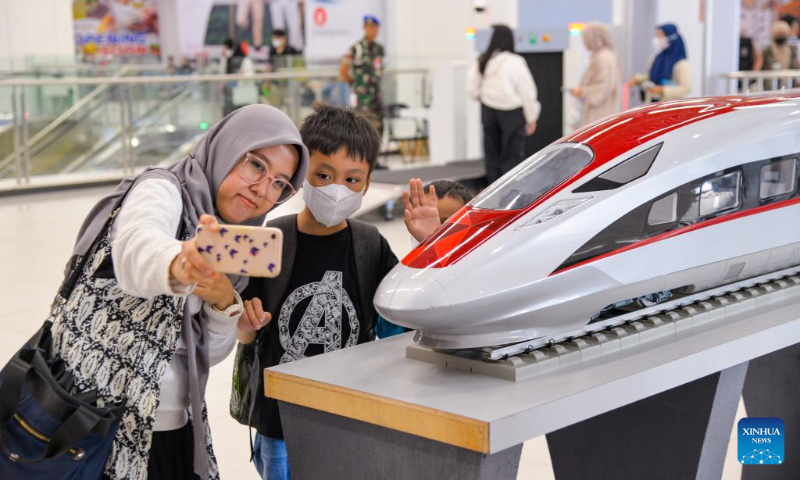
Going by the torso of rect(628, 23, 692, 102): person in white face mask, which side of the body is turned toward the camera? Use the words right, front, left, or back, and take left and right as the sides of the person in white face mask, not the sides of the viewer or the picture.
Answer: left

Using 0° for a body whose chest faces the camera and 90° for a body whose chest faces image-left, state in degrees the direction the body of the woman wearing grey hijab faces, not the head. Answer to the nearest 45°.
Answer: approximately 315°

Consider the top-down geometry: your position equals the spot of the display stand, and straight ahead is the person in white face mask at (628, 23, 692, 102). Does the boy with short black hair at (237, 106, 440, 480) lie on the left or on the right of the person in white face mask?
left

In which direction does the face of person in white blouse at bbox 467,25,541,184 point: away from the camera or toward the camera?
away from the camera

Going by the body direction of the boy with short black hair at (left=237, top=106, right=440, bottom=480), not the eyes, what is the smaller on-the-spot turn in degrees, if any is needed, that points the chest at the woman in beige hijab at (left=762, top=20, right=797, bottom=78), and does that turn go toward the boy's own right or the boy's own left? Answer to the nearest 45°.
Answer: approximately 135° to the boy's own left

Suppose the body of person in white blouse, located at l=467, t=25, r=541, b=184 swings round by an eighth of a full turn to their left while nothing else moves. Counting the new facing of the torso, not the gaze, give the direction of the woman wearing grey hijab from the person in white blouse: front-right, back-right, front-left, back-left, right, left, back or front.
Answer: back-left

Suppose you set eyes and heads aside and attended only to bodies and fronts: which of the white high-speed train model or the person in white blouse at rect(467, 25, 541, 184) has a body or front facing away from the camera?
the person in white blouse

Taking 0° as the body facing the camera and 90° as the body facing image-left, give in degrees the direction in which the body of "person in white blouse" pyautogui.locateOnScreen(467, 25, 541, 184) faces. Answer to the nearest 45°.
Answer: approximately 180°

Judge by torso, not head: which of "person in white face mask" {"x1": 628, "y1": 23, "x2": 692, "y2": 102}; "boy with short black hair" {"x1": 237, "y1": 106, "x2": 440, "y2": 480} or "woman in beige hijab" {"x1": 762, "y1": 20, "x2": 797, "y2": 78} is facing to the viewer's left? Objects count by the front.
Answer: the person in white face mask

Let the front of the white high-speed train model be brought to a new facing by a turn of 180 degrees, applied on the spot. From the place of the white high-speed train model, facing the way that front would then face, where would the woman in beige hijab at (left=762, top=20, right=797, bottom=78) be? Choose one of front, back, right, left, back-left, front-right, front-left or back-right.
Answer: front-left

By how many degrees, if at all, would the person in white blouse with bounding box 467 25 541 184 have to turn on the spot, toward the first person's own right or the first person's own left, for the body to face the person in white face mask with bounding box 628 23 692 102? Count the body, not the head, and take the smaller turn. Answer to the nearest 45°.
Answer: approximately 90° to the first person's own right

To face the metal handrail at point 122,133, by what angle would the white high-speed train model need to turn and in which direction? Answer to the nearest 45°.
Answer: approximately 90° to its right

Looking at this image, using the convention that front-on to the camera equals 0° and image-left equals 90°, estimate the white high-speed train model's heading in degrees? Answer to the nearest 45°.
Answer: approximately 45°

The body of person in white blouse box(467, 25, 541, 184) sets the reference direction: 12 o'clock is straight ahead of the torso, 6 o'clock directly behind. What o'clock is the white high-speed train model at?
The white high-speed train model is roughly at 6 o'clock from the person in white blouse.

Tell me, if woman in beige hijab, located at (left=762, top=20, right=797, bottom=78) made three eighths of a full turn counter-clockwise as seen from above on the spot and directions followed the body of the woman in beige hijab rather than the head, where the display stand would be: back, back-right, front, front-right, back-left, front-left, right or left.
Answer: back-right
